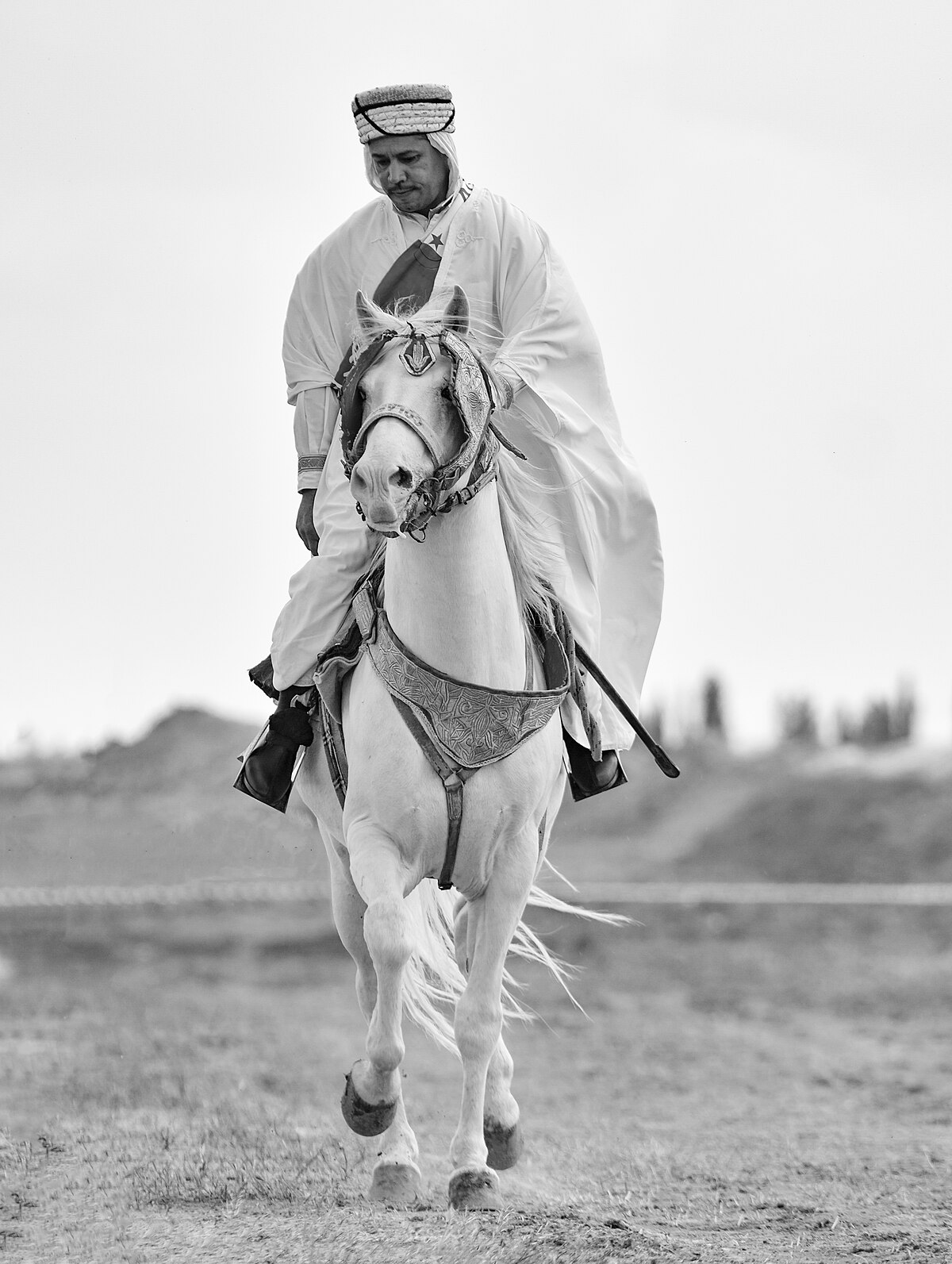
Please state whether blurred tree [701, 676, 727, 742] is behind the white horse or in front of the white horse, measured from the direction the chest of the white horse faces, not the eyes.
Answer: behind

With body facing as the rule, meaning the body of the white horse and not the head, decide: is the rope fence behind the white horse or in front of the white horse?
behind

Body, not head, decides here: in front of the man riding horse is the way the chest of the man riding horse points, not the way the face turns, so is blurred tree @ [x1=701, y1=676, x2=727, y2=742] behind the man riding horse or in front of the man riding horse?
behind

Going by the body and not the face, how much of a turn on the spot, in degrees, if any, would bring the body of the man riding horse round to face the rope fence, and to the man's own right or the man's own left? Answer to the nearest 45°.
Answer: approximately 180°

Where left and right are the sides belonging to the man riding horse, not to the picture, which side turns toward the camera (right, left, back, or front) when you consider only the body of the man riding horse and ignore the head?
front

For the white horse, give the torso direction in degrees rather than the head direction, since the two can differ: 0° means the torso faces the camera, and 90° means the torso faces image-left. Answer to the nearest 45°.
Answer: approximately 0°
